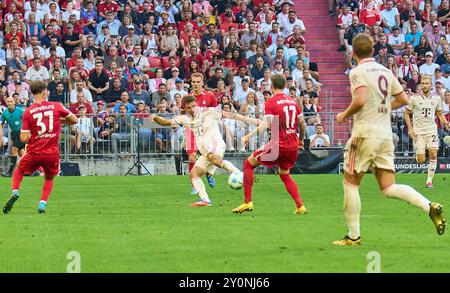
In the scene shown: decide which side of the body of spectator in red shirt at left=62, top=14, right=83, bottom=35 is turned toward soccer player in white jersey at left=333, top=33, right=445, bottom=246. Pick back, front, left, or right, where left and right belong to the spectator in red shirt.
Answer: front

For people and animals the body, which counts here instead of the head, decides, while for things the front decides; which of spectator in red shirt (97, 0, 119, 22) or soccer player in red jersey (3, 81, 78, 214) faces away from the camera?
the soccer player in red jersey

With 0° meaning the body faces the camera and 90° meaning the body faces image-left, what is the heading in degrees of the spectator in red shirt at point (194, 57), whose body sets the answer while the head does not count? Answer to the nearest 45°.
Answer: approximately 0°

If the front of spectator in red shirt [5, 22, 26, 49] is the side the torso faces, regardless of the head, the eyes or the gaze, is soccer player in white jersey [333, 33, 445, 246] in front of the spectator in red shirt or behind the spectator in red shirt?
in front

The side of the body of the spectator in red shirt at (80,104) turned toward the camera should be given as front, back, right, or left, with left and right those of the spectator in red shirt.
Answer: front

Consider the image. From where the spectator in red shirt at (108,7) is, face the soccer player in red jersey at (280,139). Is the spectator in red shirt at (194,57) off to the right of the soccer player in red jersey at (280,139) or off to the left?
left

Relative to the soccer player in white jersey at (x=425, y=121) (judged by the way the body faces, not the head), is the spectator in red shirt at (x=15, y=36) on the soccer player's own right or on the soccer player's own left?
on the soccer player's own right

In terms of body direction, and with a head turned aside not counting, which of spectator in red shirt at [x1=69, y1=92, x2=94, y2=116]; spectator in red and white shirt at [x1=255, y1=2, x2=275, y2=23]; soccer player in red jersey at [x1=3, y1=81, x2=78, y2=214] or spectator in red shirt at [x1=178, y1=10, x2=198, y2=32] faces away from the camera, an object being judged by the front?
the soccer player in red jersey

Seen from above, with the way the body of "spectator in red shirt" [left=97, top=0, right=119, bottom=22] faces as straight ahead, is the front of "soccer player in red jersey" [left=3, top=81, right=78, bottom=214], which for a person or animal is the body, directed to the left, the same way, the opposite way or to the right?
the opposite way

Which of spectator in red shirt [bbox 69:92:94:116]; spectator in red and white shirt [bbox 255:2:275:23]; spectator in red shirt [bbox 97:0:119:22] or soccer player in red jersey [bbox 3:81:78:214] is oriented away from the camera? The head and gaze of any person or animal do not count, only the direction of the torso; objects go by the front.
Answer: the soccer player in red jersey

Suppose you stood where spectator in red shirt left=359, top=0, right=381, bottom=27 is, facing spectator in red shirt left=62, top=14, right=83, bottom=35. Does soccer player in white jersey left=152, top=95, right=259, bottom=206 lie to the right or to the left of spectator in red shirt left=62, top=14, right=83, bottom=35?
left
